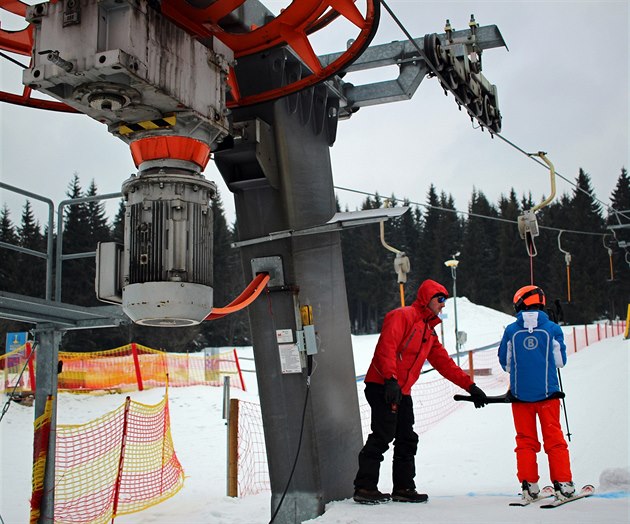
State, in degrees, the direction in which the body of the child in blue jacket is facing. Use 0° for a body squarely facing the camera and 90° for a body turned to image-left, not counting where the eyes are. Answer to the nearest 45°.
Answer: approximately 180°

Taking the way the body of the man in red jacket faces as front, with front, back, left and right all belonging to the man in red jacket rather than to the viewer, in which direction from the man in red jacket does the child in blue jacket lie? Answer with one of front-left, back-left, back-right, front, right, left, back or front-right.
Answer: front

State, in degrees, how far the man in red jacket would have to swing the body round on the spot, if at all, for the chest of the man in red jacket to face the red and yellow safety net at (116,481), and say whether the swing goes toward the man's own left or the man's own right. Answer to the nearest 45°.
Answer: approximately 135° to the man's own left

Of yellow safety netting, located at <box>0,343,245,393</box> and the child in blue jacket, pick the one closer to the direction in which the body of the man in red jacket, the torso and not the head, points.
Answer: the child in blue jacket

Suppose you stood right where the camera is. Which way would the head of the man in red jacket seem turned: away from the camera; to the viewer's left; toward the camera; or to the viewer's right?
to the viewer's right

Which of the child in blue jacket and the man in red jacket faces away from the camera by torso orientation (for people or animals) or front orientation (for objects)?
the child in blue jacket

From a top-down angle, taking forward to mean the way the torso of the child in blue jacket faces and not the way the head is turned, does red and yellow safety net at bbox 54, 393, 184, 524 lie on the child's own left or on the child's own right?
on the child's own left

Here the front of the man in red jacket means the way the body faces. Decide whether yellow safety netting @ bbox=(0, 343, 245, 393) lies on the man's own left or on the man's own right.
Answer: on the man's own left

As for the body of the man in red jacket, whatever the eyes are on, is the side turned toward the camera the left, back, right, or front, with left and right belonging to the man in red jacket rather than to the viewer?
right

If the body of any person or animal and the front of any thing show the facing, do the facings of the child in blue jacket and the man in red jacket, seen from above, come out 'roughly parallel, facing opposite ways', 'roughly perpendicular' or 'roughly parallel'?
roughly perpendicular

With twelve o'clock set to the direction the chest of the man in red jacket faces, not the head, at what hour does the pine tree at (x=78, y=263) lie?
The pine tree is roughly at 8 o'clock from the man in red jacket.

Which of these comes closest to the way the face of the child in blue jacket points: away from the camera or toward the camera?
away from the camera

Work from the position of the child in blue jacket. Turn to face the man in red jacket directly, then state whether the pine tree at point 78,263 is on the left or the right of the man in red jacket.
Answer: right

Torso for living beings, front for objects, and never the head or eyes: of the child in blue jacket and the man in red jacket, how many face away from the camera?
1

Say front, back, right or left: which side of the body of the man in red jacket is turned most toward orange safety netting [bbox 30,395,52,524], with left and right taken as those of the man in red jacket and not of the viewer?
back
